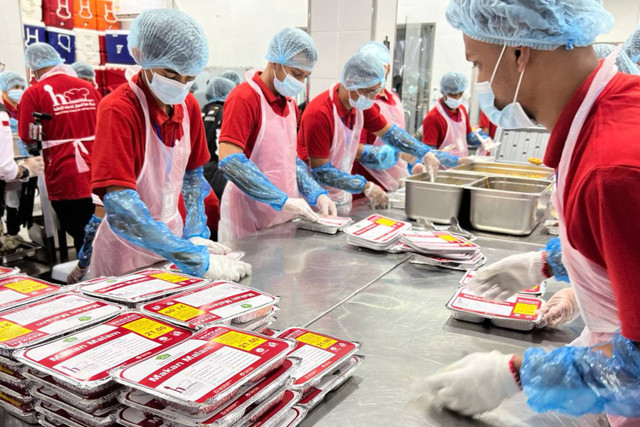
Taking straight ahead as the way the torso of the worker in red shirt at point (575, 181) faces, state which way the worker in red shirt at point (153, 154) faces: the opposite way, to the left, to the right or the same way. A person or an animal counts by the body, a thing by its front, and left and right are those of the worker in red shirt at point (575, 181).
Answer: the opposite way

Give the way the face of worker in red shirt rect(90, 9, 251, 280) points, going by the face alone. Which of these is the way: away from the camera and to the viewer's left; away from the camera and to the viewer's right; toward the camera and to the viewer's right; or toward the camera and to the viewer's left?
toward the camera and to the viewer's right

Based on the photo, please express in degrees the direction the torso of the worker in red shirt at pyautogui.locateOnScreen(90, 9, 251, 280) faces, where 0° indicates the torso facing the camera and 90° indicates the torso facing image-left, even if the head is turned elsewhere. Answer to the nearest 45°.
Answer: approximately 315°

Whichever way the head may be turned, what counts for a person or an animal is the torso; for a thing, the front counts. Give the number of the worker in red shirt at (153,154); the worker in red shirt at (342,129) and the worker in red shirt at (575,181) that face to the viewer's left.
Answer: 1

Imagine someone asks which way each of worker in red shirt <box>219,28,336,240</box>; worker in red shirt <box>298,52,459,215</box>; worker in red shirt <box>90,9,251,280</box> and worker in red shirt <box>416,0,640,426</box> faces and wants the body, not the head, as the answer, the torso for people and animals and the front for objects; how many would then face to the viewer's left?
1

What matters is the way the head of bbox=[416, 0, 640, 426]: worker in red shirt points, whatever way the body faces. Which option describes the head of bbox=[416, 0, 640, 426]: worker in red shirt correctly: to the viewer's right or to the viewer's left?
to the viewer's left

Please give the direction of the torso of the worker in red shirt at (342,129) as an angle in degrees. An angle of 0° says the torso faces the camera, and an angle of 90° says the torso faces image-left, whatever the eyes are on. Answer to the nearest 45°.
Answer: approximately 315°

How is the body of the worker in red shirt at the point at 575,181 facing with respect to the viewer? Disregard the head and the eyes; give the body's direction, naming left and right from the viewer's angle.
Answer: facing to the left of the viewer

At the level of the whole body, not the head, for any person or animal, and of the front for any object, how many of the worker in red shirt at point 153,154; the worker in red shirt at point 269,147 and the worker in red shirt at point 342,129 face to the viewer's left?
0

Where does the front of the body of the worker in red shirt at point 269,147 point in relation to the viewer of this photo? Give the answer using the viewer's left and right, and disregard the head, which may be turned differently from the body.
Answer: facing the viewer and to the right of the viewer
